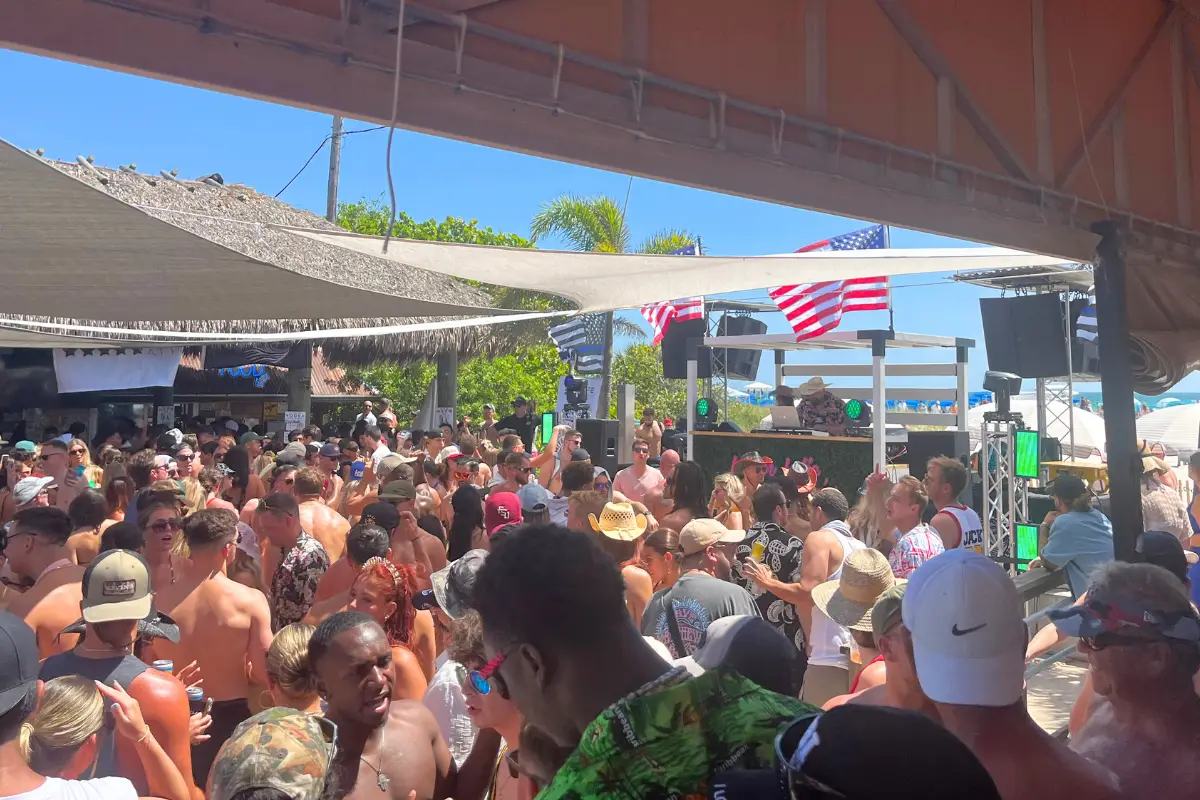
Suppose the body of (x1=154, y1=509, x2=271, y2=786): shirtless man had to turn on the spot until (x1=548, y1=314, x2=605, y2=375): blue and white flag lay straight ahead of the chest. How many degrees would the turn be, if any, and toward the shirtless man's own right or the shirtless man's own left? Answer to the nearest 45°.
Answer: approximately 45° to the shirtless man's own right

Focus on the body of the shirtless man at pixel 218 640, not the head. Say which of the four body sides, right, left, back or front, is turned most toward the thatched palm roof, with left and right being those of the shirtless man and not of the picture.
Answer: front

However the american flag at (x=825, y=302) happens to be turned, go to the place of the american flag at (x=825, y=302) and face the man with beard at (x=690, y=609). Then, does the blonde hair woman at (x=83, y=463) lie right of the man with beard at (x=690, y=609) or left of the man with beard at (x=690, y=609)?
right

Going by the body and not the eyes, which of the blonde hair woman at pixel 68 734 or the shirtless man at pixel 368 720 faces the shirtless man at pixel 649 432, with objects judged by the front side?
the blonde hair woman

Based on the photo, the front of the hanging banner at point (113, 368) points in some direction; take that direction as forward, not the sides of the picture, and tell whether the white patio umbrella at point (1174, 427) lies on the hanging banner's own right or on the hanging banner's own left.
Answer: on the hanging banner's own left

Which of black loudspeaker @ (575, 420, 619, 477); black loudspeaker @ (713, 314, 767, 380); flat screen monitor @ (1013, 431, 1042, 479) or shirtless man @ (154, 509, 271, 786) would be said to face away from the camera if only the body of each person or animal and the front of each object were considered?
the shirtless man

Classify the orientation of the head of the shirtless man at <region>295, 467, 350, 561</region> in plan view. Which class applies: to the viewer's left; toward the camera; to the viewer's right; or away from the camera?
away from the camera

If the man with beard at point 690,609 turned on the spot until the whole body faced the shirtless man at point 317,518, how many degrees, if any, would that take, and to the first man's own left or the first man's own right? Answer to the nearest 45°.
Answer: approximately 90° to the first man's own left

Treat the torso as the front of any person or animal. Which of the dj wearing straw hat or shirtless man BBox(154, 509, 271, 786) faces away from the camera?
the shirtless man

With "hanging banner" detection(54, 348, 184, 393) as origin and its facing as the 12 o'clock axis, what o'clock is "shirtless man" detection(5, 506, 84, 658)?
The shirtless man is roughly at 12 o'clock from the hanging banner.

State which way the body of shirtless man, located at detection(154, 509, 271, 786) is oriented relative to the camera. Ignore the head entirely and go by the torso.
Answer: away from the camera
